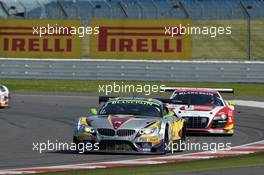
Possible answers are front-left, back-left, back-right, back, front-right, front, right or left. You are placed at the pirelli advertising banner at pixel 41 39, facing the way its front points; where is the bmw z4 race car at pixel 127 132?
front

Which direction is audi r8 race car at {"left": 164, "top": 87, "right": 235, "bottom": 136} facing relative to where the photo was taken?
toward the camera

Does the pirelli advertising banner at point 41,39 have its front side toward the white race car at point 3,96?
yes

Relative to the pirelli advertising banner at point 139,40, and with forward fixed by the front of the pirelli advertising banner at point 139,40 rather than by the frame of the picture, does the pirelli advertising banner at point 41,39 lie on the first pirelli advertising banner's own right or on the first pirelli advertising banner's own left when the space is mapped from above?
on the first pirelli advertising banner's own right

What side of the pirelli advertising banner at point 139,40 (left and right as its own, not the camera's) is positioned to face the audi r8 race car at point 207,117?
front

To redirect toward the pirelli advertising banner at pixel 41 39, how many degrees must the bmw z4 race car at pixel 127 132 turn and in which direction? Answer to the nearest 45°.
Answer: approximately 135° to its right

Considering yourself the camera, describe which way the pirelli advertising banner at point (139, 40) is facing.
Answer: facing the viewer

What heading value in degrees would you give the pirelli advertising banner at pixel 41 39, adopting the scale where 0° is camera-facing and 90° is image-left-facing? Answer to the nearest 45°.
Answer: approximately 0°

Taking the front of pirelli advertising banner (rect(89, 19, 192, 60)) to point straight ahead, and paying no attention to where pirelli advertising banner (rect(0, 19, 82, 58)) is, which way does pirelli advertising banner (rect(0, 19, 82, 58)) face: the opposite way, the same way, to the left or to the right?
the same way

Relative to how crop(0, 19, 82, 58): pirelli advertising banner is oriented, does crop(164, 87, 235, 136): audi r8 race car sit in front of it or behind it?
in front

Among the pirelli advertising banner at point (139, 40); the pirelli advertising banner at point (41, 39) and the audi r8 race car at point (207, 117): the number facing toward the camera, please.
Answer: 3

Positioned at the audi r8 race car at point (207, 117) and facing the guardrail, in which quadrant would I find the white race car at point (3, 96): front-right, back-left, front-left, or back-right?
front-left

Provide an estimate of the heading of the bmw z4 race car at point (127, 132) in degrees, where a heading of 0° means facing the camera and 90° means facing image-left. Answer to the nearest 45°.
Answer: approximately 45°

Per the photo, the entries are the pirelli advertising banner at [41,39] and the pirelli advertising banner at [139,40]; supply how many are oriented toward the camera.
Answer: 2

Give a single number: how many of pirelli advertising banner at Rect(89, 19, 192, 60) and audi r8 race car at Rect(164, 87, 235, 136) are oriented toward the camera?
2
